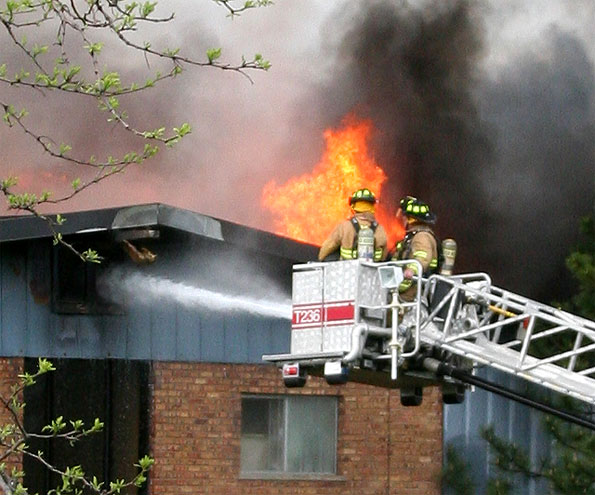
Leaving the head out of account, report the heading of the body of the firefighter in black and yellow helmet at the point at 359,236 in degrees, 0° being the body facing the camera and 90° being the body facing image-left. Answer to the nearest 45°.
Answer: approximately 180°

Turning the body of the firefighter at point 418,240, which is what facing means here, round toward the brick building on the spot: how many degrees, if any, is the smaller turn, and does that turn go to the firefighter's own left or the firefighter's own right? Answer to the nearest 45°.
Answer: approximately 45° to the firefighter's own right

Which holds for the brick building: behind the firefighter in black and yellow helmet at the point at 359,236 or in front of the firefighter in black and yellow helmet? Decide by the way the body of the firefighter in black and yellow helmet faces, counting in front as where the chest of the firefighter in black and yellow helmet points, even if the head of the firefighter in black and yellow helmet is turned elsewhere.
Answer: in front

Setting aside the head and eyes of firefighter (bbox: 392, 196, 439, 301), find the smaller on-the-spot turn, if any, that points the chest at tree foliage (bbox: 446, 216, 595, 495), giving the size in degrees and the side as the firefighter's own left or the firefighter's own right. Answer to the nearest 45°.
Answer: approximately 135° to the firefighter's own right

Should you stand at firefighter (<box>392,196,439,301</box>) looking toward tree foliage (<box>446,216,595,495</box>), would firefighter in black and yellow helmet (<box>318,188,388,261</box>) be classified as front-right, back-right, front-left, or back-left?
back-left

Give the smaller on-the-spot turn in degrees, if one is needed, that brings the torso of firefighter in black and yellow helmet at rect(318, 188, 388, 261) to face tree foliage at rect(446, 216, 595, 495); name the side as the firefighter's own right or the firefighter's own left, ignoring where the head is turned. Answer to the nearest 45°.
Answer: approximately 45° to the firefighter's own right
